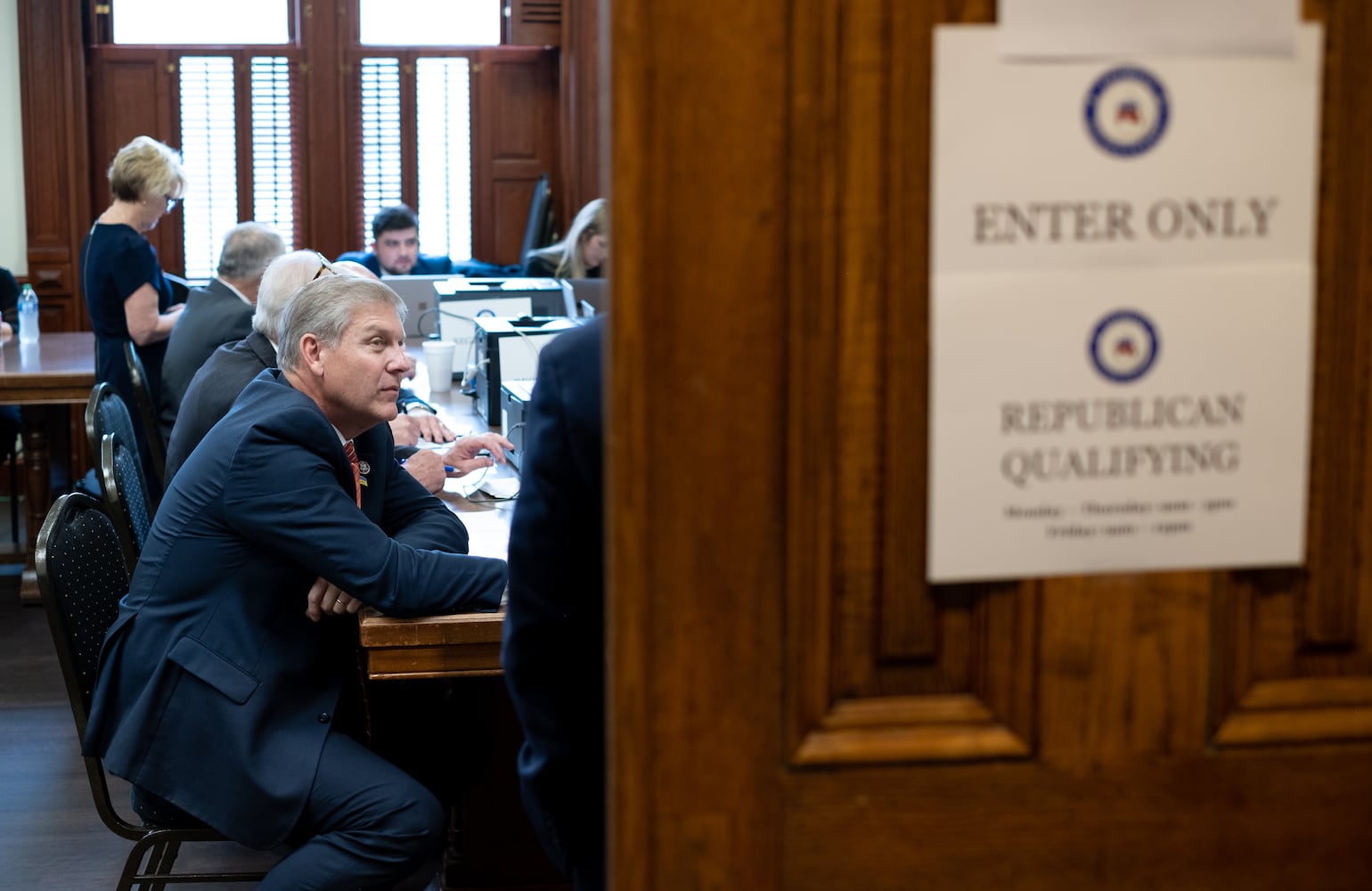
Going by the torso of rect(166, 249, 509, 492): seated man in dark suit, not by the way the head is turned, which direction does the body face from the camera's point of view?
to the viewer's right

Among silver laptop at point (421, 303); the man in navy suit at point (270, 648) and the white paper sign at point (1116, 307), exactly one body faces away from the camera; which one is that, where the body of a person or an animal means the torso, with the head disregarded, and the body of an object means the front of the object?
the silver laptop

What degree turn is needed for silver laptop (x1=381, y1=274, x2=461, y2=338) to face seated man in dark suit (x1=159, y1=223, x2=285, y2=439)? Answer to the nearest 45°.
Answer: approximately 180°

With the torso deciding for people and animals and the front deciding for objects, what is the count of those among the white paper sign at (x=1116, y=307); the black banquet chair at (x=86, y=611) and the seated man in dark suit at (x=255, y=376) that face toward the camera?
1

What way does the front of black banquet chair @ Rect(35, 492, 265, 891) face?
to the viewer's right

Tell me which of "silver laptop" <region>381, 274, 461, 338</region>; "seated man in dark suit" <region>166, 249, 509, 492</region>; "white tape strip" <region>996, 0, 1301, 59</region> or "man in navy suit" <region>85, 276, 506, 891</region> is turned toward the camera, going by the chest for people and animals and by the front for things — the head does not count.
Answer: the white tape strip

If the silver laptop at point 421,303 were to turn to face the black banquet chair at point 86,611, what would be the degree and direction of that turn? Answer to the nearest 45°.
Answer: approximately 180°

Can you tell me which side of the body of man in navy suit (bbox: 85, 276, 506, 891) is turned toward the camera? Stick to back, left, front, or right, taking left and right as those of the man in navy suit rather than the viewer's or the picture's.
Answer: right

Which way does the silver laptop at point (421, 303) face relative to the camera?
away from the camera
